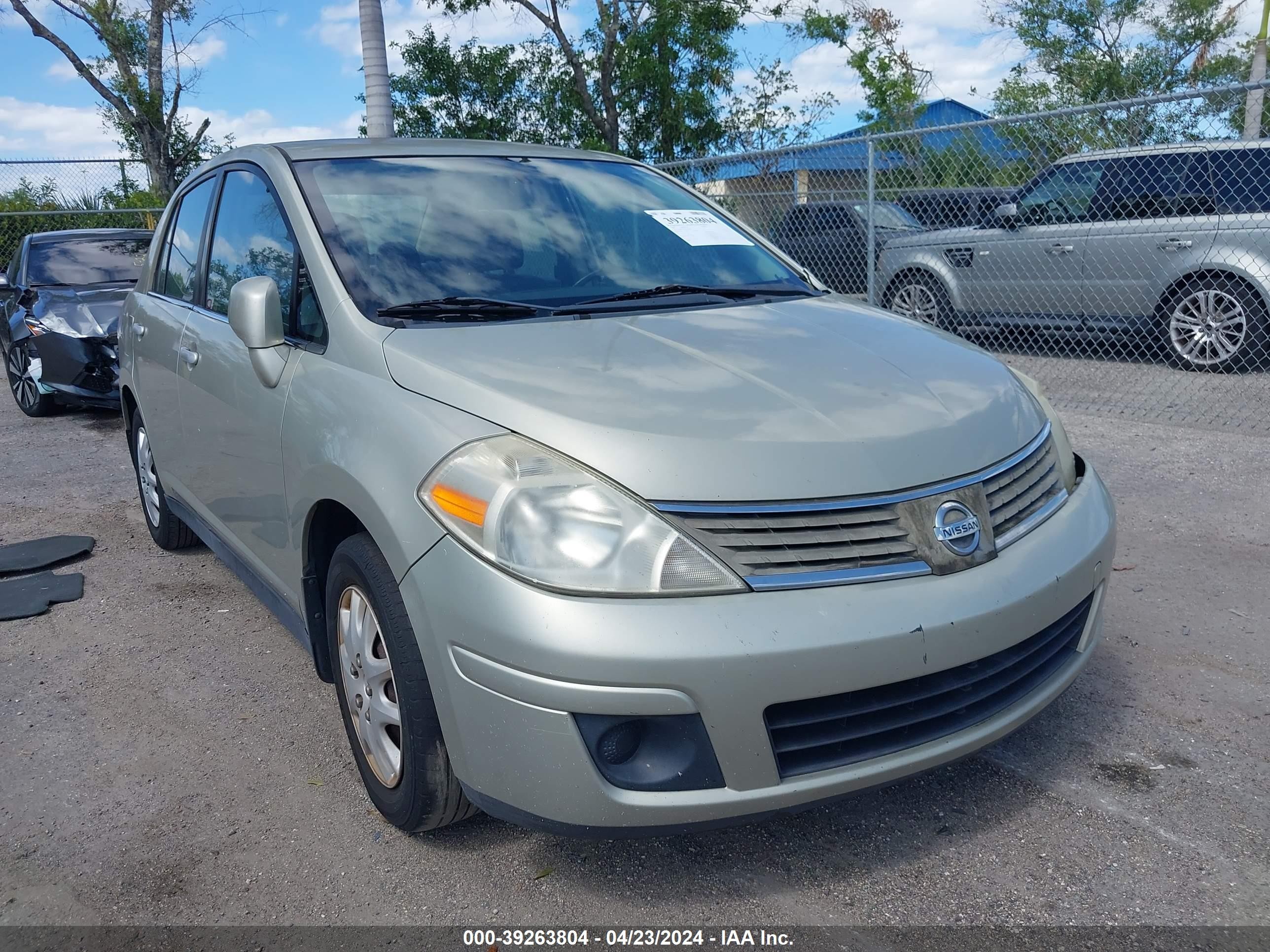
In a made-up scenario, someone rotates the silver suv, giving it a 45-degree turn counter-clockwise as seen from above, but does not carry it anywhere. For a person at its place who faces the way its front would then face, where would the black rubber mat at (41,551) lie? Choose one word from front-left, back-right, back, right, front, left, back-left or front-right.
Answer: front-left

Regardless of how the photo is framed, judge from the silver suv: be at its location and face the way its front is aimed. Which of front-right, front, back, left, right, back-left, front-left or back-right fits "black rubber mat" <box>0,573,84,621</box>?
left

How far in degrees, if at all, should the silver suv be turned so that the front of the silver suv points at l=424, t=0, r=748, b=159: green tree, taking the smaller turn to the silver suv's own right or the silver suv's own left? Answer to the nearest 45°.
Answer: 0° — it already faces it

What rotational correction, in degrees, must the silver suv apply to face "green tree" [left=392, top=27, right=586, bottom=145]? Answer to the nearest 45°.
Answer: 0° — it already faces it

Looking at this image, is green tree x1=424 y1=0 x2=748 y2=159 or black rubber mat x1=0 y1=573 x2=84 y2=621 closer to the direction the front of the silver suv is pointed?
the green tree

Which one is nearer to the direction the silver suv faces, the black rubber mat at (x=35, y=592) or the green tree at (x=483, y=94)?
the green tree

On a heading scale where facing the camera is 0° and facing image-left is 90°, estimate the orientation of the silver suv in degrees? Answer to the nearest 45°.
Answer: approximately 135°
